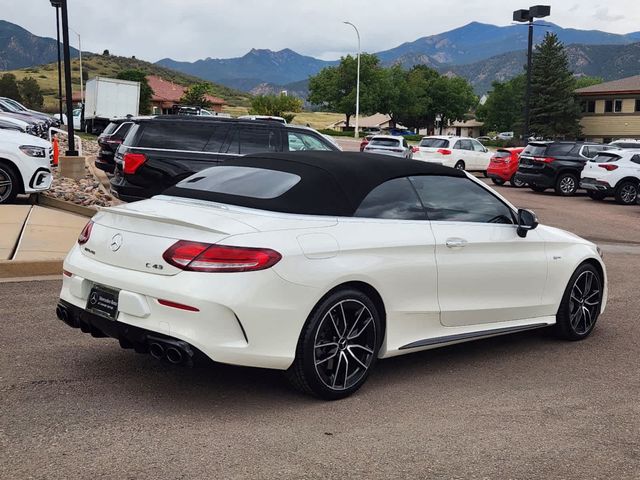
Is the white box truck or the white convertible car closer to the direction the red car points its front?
the white box truck

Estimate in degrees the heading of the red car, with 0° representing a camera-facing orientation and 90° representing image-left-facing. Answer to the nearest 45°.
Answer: approximately 225°

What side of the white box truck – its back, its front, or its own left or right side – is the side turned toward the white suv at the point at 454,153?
right

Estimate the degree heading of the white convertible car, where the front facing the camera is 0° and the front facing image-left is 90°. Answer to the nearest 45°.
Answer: approximately 225°

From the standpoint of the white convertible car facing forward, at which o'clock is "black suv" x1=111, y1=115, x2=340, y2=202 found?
The black suv is roughly at 10 o'clock from the white convertible car.

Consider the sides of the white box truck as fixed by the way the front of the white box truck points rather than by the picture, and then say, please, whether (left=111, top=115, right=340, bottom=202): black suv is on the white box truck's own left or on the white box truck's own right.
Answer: on the white box truck's own right

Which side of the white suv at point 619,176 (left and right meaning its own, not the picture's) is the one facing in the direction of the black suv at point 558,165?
left

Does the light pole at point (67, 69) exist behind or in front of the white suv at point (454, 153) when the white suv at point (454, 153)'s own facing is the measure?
behind
